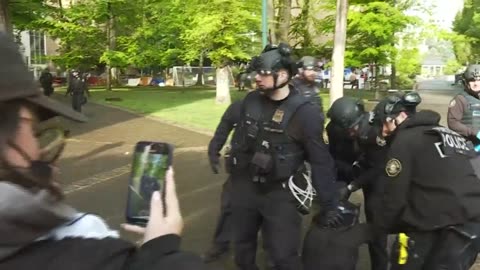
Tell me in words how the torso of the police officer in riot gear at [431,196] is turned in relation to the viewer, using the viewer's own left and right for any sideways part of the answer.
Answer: facing away from the viewer and to the left of the viewer

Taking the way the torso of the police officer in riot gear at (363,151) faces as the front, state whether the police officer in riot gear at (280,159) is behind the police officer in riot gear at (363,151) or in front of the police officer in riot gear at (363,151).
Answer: in front

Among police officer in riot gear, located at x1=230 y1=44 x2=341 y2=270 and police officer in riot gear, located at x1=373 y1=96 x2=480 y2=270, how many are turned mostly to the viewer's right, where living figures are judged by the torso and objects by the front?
0

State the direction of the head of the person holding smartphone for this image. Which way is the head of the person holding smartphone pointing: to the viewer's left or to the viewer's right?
to the viewer's right

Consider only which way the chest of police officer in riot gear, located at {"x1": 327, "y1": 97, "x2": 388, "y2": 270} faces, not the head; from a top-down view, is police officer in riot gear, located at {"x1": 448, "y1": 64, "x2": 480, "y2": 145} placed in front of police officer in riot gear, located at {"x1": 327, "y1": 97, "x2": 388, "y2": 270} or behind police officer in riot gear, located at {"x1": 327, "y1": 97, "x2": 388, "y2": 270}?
behind

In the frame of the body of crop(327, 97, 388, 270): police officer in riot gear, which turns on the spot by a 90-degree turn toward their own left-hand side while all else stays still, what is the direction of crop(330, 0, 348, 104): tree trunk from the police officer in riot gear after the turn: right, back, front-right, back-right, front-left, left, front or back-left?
back-left

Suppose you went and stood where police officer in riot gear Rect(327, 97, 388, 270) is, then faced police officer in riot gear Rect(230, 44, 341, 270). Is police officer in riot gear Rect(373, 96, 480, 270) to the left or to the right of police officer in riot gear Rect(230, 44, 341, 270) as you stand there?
left

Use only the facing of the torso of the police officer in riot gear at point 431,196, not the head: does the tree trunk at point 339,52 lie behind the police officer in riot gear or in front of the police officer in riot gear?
in front

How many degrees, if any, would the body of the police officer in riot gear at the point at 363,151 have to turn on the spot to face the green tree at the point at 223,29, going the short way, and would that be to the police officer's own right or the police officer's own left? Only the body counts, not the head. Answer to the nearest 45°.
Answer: approximately 135° to the police officer's own right

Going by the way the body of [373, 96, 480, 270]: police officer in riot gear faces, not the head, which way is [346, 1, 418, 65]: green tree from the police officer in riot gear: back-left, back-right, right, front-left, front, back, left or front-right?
front-right

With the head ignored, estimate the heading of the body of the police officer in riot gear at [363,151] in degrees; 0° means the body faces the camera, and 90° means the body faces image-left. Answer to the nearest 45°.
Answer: approximately 45°

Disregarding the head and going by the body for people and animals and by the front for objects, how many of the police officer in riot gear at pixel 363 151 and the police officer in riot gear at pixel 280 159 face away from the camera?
0

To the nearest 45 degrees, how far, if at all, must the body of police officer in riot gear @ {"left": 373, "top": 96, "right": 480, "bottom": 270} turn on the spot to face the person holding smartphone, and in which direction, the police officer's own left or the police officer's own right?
approximately 135° to the police officer's own left

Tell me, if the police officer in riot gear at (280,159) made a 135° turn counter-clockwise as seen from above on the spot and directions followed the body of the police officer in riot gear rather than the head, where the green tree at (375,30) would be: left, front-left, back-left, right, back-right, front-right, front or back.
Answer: left

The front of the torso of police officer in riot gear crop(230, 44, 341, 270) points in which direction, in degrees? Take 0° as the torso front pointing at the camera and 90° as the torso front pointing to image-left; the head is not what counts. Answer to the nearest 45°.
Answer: approximately 45°
